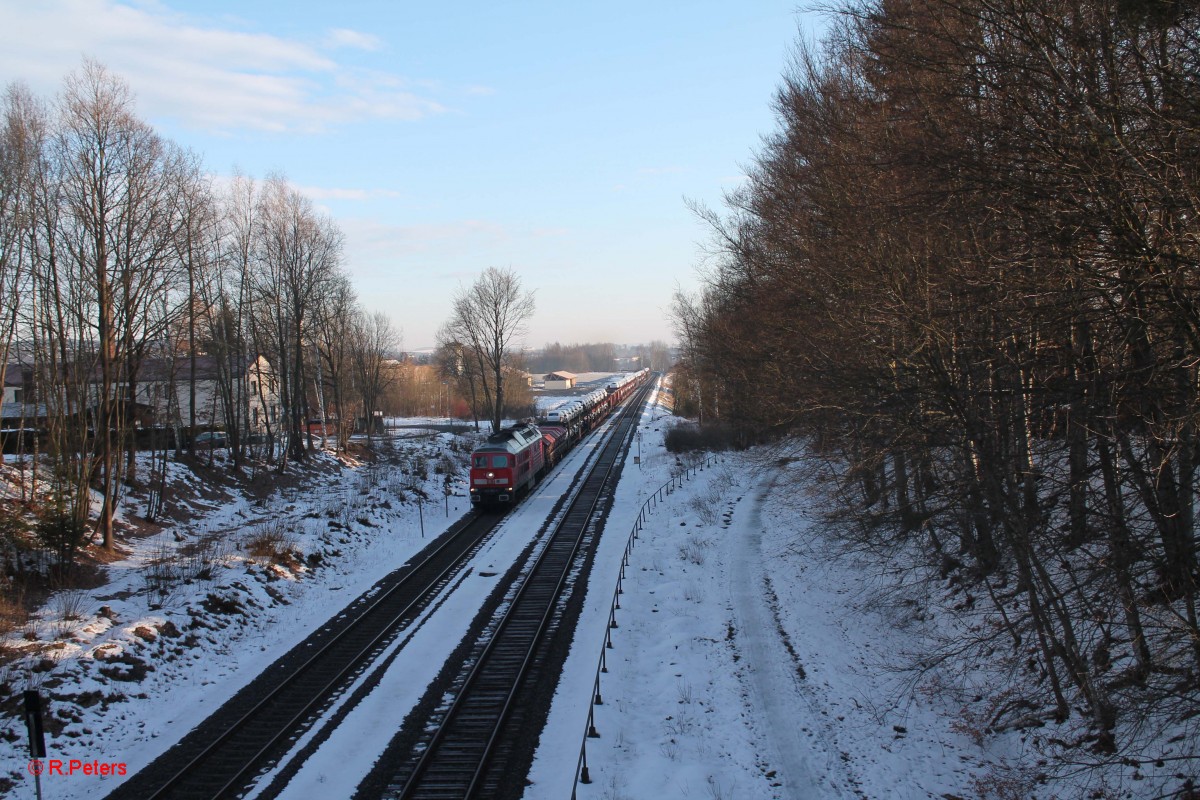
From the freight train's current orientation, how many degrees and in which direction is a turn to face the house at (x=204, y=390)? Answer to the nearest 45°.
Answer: approximately 135° to its right

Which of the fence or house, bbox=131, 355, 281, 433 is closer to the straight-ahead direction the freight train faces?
the fence

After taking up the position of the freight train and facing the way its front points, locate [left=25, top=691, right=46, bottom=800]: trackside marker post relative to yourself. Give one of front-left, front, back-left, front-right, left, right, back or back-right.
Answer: front

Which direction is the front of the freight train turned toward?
toward the camera
